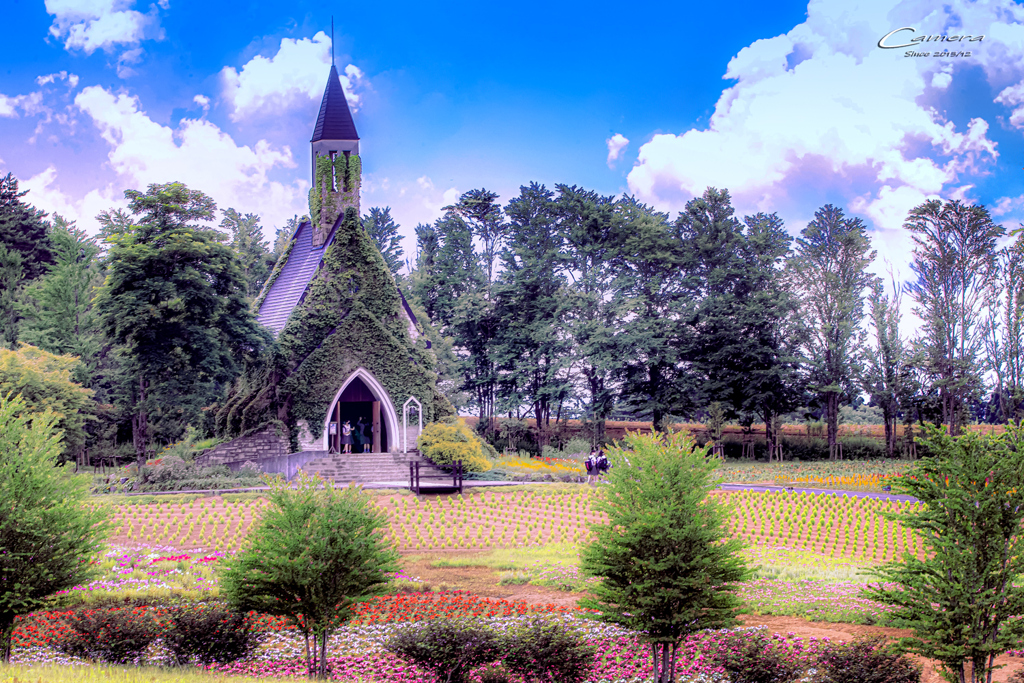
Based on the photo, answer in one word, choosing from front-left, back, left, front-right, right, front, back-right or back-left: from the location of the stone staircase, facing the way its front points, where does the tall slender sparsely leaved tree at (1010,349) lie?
left

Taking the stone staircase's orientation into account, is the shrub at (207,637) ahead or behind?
ahead

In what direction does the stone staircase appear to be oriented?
toward the camera

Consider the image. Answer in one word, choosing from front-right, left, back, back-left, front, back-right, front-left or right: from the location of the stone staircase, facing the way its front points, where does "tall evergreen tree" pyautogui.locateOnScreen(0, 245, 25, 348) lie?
back-right

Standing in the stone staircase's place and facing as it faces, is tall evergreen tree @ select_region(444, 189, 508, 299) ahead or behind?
behind

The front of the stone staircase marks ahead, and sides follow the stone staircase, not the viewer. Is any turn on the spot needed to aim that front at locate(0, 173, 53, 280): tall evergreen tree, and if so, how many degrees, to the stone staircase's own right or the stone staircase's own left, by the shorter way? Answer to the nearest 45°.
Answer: approximately 135° to the stone staircase's own right
